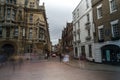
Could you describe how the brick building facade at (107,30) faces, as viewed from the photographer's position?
facing the viewer and to the left of the viewer

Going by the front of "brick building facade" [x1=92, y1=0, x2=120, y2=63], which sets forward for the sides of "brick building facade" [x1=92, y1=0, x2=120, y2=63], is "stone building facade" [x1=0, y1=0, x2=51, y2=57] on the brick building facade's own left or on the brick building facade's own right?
on the brick building facade's own right

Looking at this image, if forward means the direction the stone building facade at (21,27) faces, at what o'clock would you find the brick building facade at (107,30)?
the brick building facade at (107,30) is roughly at 11 o'clock from the stone building facade at (21,27).

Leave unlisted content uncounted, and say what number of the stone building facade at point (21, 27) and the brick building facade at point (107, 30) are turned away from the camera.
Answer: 0
